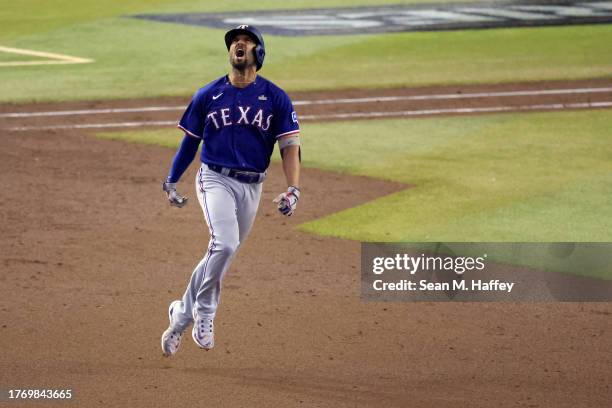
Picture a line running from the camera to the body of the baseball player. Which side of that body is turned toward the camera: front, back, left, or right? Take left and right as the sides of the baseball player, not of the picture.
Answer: front
